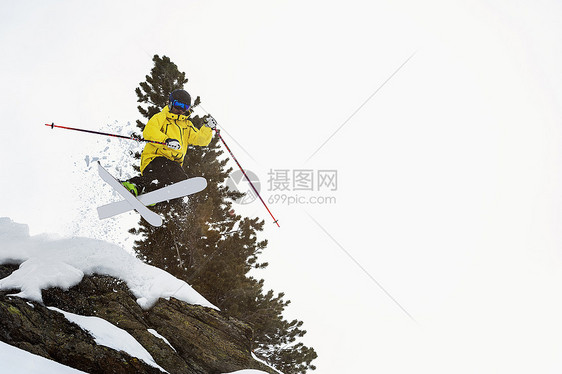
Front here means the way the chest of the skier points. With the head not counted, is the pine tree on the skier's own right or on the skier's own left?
on the skier's own left

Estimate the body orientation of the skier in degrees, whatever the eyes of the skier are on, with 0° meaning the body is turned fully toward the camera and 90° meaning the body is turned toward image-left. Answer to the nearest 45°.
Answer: approximately 315°
